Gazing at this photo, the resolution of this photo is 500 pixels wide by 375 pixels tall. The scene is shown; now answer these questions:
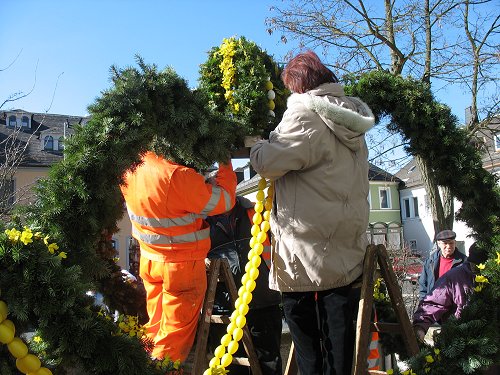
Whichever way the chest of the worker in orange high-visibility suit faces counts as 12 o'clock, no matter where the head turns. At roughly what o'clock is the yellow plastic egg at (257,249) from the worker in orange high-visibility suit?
The yellow plastic egg is roughly at 3 o'clock from the worker in orange high-visibility suit.

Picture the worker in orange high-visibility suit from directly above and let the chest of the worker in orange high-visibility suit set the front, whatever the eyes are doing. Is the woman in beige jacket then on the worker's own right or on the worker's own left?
on the worker's own right

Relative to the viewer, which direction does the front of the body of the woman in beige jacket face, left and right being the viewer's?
facing away from the viewer and to the left of the viewer

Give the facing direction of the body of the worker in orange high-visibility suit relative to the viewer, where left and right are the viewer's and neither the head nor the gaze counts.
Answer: facing away from the viewer and to the right of the viewer

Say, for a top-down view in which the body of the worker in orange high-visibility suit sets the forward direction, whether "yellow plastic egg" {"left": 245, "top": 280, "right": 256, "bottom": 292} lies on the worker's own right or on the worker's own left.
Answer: on the worker's own right

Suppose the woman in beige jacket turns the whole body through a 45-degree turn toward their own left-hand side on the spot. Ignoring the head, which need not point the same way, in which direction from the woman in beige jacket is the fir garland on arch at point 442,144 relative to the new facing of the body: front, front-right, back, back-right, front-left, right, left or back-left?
back-right
